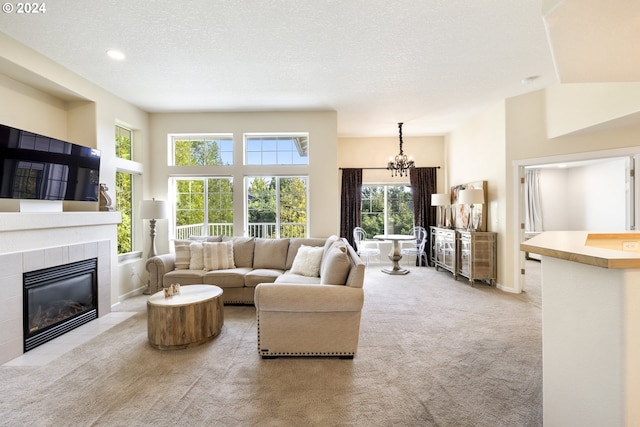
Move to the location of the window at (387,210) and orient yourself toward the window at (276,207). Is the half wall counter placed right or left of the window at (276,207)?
left

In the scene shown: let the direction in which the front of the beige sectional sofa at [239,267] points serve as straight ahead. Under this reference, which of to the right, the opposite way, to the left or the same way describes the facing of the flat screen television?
to the left

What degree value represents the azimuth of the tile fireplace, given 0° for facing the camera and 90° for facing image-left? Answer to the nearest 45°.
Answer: approximately 315°

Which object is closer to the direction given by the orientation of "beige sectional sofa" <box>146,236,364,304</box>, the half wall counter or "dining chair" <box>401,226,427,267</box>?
the half wall counter

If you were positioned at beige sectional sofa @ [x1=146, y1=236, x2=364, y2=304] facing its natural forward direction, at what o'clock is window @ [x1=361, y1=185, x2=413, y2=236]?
The window is roughly at 8 o'clock from the beige sectional sofa.

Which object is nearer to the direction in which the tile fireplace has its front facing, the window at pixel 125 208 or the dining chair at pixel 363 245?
the dining chair

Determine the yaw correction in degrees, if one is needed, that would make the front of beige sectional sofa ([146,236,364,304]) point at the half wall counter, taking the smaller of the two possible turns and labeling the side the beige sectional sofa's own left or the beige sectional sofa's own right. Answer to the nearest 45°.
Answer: approximately 45° to the beige sectional sofa's own left

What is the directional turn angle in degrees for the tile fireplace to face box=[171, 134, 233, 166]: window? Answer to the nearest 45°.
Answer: approximately 90° to its left

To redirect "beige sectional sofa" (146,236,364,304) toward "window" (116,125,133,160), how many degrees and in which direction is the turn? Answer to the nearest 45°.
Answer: approximately 135° to its right

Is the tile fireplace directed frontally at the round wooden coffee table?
yes

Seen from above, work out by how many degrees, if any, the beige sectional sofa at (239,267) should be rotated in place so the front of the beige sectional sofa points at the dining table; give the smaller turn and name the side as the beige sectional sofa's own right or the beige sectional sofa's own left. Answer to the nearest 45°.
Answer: approximately 90° to the beige sectional sofa's own left

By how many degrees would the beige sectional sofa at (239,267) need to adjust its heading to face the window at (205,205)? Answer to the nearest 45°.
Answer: approximately 135° to its right

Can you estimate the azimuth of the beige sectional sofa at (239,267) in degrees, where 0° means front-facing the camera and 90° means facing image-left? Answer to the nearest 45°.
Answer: approximately 0°
